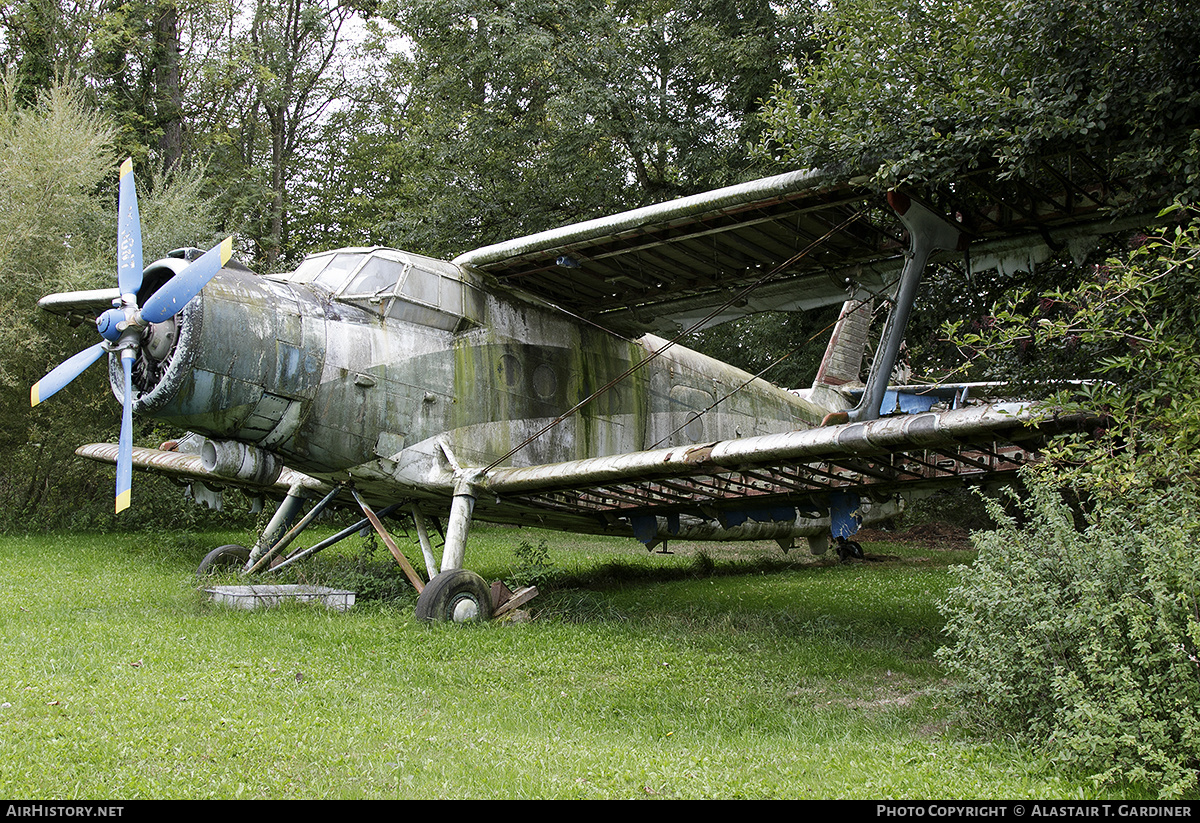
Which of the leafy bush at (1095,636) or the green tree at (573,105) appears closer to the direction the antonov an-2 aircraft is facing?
the leafy bush

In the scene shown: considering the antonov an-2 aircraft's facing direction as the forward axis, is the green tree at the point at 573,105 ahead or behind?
behind

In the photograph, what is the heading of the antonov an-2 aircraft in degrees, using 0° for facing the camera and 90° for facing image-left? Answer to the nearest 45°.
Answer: approximately 45°

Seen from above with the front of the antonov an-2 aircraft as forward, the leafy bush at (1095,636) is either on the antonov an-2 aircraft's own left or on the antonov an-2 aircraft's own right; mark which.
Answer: on the antonov an-2 aircraft's own left
